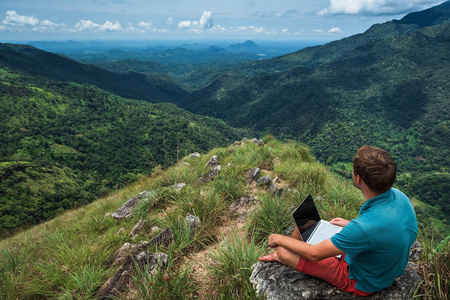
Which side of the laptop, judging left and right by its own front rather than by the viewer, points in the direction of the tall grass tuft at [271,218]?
back

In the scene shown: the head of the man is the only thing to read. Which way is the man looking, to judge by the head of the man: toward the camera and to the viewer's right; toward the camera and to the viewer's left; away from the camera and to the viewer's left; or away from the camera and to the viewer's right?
away from the camera and to the viewer's left

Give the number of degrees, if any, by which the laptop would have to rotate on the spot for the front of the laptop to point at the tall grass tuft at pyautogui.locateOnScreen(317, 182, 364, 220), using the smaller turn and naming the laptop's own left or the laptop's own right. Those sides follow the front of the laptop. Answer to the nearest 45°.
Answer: approximately 135° to the laptop's own left

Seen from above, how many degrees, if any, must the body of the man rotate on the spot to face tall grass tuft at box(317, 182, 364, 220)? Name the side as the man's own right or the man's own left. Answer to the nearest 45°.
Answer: approximately 45° to the man's own right

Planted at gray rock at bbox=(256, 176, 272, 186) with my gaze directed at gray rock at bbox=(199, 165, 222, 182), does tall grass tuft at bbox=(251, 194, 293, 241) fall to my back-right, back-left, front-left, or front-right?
back-left

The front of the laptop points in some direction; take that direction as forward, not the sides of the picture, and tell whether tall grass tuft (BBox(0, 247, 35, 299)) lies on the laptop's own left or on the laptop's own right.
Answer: on the laptop's own right

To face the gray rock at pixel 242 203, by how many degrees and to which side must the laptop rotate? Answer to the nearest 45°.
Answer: approximately 180°

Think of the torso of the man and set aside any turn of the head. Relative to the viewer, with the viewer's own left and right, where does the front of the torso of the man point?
facing away from the viewer and to the left of the viewer

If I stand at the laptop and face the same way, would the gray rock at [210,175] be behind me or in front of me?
behind
